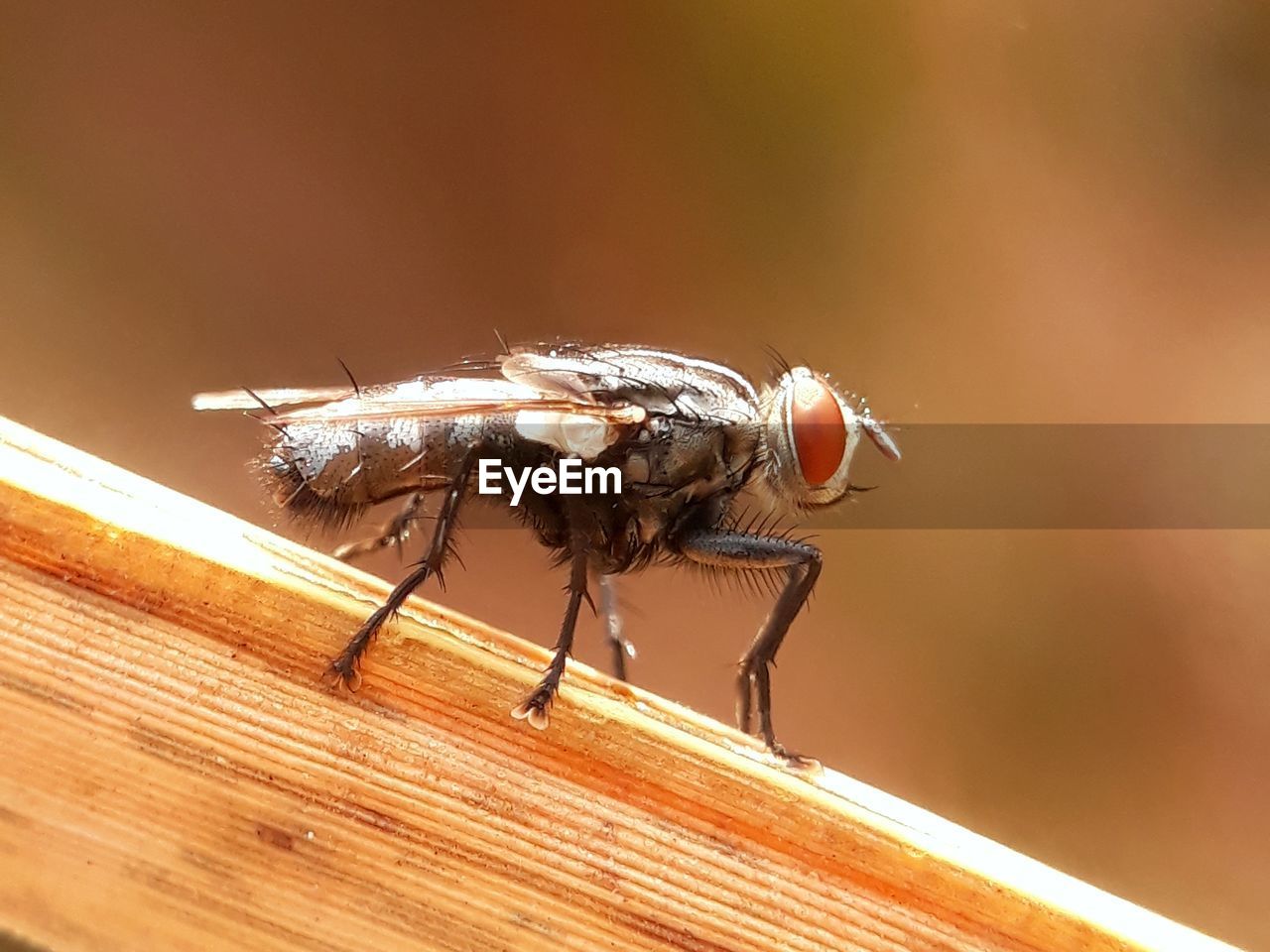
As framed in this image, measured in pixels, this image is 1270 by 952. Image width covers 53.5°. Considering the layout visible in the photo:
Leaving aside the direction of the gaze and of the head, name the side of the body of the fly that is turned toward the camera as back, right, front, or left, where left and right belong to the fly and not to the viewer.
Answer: right
